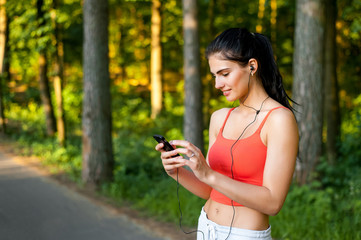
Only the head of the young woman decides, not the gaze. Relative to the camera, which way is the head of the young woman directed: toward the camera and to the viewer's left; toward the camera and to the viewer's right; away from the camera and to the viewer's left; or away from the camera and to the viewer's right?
toward the camera and to the viewer's left

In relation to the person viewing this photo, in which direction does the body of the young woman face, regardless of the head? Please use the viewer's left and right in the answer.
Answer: facing the viewer and to the left of the viewer

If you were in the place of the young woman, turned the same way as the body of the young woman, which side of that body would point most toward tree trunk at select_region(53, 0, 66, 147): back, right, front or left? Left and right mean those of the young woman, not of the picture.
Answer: right

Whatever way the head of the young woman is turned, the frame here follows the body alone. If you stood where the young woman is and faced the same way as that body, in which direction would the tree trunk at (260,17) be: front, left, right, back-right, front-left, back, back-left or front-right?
back-right

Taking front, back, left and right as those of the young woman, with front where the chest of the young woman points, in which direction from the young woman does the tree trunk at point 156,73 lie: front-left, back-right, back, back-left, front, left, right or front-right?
back-right

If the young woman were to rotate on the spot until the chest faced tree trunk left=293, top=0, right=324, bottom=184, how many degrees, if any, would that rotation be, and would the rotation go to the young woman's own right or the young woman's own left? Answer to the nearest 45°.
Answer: approximately 135° to the young woman's own right

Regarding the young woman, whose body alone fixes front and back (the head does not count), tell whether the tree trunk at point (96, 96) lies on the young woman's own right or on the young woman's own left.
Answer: on the young woman's own right

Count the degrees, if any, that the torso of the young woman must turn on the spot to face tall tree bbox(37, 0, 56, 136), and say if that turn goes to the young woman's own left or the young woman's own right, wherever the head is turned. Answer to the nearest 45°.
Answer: approximately 90° to the young woman's own right

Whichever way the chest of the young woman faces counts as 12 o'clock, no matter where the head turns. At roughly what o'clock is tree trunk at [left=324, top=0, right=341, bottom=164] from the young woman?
The tree trunk is roughly at 5 o'clock from the young woman.

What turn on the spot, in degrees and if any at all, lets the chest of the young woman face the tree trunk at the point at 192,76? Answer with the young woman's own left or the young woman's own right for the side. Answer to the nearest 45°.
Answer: approximately 135° to the young woman's own right

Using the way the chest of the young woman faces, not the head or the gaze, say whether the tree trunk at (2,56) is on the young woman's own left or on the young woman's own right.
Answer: on the young woman's own right
